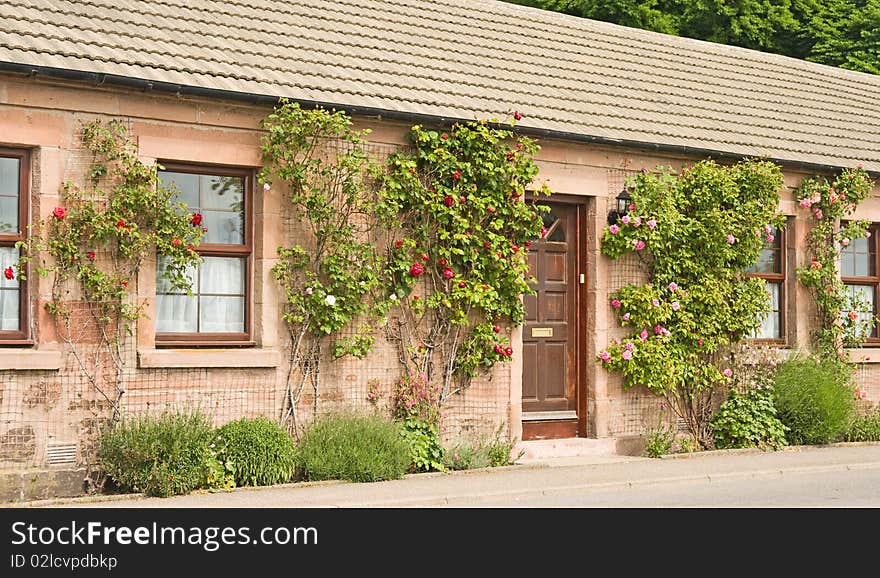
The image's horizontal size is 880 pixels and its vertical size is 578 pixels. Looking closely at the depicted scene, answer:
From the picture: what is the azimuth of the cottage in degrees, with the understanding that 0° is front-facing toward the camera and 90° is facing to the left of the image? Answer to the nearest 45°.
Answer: approximately 315°

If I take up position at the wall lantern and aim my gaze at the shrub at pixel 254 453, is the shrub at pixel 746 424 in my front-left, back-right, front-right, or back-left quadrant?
back-left
